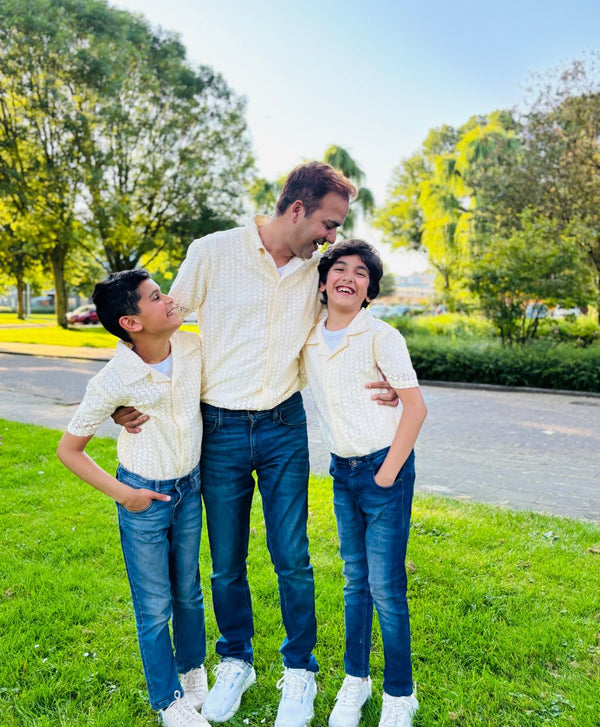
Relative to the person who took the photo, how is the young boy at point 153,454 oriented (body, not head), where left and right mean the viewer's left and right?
facing the viewer and to the right of the viewer

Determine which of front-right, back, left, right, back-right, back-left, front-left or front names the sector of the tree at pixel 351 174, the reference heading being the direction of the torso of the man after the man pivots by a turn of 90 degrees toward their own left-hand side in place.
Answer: left

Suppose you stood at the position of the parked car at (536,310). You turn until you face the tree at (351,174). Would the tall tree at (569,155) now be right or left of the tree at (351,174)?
right

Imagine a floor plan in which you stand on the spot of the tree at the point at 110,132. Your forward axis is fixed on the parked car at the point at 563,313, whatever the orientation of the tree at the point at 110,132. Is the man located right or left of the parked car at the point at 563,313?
right

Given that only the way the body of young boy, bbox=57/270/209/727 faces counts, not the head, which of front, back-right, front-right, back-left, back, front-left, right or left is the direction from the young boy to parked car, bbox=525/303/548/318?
left

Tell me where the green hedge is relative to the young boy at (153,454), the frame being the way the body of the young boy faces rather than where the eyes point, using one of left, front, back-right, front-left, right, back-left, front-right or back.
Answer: left

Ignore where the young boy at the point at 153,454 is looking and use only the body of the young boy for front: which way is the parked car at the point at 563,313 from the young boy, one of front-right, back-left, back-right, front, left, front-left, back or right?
left

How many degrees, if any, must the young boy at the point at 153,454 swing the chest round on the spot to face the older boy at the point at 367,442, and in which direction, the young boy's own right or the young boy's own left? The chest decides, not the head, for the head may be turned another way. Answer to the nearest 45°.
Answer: approximately 45° to the young boy's own left

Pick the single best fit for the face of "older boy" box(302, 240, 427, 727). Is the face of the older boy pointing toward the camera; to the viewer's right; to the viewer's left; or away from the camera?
toward the camera

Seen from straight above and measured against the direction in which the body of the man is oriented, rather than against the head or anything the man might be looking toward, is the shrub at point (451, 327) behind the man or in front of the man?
behind

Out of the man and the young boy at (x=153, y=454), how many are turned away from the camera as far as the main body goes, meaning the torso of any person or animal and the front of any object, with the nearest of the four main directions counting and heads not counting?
0

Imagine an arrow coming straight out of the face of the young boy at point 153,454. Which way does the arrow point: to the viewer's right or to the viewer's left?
to the viewer's right

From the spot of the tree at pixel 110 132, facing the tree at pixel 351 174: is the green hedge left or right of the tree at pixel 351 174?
right

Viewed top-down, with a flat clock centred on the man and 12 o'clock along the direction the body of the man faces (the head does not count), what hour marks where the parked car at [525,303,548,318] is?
The parked car is roughly at 7 o'clock from the man.

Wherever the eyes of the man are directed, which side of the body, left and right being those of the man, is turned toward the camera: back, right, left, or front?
front

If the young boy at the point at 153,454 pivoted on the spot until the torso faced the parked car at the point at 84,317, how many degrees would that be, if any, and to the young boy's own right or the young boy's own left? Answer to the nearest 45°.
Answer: approximately 135° to the young boy's own left
